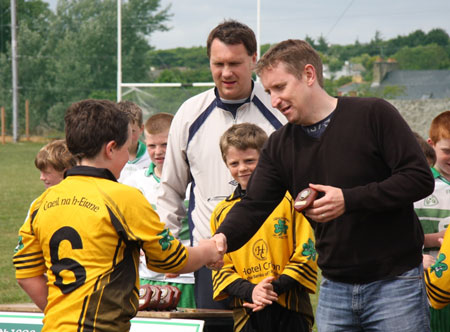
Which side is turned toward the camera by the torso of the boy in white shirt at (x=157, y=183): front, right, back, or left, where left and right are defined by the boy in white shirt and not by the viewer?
front

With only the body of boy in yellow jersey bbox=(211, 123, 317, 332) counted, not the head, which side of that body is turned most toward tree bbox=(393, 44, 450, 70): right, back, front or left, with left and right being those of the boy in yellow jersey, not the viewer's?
back

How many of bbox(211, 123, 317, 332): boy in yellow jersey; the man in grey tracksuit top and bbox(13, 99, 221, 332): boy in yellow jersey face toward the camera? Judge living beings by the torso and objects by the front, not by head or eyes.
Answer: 2

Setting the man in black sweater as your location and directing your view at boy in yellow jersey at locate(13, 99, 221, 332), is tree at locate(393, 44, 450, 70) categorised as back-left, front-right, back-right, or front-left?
back-right

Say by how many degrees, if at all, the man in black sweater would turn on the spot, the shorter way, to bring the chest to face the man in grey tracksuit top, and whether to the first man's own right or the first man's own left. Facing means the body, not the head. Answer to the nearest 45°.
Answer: approximately 90° to the first man's own right

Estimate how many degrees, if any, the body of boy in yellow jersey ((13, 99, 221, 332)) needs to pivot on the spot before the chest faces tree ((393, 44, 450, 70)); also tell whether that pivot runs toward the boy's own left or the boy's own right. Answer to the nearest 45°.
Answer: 0° — they already face it

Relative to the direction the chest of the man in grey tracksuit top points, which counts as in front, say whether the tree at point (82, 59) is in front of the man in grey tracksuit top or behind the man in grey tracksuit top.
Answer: behind

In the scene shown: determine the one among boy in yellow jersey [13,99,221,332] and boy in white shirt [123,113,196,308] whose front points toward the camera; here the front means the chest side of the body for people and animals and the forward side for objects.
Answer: the boy in white shirt

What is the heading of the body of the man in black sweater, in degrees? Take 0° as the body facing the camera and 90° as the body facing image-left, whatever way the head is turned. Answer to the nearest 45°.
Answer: approximately 45°

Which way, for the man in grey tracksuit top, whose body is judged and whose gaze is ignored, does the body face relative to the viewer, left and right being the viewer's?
facing the viewer

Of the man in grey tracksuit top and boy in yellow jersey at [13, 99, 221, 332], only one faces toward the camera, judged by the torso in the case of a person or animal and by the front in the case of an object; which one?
the man in grey tracksuit top
